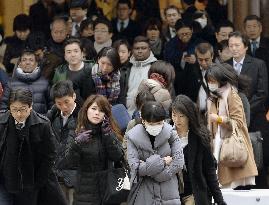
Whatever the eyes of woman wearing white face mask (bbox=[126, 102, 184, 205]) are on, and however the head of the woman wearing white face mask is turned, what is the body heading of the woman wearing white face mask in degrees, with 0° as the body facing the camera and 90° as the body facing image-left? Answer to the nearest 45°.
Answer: approximately 0°

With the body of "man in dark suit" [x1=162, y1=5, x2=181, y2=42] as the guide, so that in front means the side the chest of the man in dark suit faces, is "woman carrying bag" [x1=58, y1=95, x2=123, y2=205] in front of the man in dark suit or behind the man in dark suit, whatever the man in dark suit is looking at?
in front

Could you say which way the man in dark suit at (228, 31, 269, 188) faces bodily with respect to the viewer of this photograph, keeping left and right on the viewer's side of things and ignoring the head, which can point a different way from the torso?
facing the viewer and to the left of the viewer

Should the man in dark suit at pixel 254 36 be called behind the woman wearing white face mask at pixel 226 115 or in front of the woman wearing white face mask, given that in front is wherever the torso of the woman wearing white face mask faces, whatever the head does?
behind

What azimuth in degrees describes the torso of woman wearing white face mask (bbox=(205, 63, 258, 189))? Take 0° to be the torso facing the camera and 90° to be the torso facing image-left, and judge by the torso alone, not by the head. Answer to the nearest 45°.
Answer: approximately 45°

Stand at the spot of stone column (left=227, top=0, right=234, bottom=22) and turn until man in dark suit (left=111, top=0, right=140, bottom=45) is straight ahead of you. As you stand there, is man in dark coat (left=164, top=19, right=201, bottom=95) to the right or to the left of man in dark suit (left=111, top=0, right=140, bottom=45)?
left

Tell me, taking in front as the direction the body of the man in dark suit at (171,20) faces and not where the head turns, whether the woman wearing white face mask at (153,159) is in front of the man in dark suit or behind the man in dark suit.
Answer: in front

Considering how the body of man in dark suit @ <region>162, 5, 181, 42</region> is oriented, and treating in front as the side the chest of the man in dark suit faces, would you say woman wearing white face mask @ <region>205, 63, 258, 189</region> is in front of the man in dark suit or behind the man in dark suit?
in front

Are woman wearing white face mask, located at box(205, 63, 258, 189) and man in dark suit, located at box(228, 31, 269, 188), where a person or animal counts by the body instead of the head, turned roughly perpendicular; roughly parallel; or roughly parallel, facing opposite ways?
roughly parallel

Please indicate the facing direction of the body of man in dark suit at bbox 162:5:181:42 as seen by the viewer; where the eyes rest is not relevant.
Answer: toward the camera

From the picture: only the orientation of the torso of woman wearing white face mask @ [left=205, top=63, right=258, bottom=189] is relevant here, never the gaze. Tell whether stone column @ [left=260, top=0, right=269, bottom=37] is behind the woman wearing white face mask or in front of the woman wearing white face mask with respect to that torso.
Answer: behind

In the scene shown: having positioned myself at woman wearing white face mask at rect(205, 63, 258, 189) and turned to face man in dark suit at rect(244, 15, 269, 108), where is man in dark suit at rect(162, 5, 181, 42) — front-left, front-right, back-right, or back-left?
front-left

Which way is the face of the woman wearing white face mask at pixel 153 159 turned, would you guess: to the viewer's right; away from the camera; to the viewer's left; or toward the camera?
toward the camera

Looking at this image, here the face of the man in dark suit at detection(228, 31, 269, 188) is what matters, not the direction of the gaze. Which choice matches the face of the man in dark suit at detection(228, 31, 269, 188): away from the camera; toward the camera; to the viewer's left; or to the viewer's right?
toward the camera
